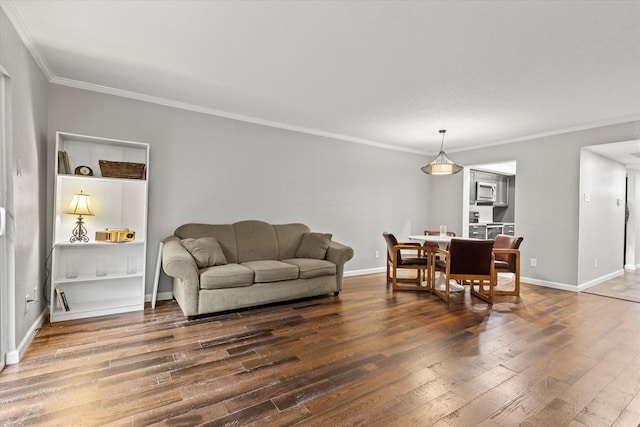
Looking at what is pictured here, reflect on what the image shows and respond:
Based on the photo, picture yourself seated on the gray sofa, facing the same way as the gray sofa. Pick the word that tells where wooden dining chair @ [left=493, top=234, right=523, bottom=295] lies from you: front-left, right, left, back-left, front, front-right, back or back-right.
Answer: front-left

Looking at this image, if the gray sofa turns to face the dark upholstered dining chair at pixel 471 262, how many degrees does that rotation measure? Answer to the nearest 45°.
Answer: approximately 45° to its left

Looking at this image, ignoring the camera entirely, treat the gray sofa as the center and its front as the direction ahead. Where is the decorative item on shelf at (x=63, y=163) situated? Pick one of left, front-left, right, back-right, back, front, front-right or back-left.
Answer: back-right

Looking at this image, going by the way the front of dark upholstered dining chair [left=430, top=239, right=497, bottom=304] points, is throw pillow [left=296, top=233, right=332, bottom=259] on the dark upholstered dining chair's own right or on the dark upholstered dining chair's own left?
on the dark upholstered dining chair's own left

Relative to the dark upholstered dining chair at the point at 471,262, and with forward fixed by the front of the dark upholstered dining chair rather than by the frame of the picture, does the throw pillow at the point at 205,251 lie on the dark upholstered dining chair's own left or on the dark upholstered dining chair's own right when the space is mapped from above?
on the dark upholstered dining chair's own left

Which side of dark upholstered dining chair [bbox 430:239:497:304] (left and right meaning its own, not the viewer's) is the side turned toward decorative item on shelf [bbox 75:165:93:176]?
left

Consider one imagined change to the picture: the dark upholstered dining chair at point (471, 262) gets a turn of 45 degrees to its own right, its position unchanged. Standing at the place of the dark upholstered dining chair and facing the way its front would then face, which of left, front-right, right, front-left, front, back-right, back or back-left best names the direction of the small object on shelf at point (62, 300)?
back-left

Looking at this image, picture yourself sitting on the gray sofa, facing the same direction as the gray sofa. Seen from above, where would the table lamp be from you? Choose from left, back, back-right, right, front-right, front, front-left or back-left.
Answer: back-right

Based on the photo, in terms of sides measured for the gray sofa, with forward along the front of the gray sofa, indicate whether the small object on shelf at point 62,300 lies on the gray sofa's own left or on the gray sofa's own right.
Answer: on the gray sofa's own right

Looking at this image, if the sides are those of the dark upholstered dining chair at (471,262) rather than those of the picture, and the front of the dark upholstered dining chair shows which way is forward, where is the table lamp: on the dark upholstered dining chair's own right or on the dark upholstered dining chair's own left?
on the dark upholstered dining chair's own left

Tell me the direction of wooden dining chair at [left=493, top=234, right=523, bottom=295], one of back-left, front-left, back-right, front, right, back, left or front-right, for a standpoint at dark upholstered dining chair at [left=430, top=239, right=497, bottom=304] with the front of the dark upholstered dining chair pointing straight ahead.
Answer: right

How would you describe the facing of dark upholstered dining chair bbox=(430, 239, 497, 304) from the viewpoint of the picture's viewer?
facing away from the viewer and to the left of the viewer

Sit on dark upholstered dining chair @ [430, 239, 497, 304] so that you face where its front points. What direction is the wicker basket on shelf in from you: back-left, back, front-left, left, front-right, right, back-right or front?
left

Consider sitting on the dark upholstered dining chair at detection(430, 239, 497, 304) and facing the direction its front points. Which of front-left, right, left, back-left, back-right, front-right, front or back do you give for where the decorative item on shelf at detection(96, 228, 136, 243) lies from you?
left

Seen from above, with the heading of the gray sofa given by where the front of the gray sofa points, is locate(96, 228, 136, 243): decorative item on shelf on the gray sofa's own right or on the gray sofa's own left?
on the gray sofa's own right

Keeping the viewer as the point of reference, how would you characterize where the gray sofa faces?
facing the viewer and to the right of the viewer
